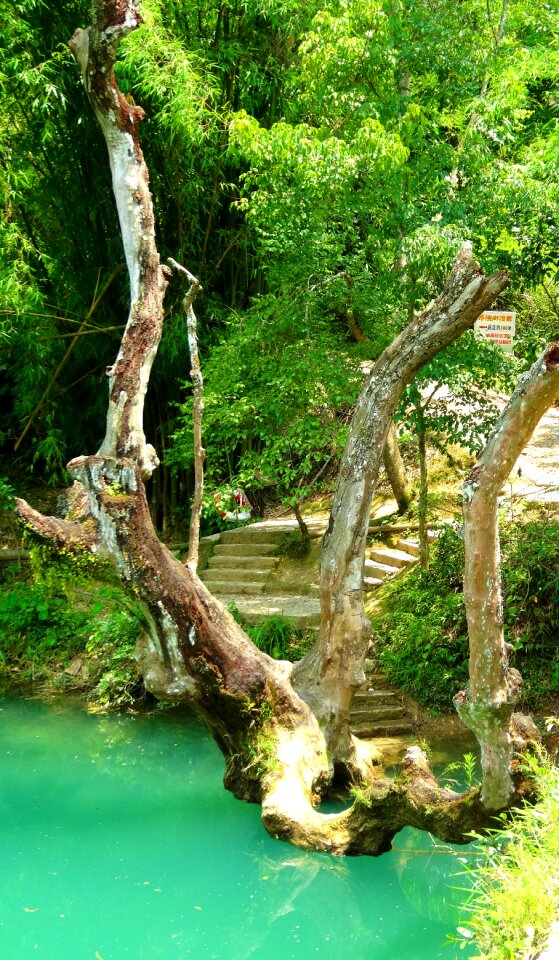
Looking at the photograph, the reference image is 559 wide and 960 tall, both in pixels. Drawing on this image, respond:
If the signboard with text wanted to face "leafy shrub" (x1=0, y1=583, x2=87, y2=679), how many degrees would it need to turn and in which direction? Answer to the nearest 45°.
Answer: approximately 90° to its right

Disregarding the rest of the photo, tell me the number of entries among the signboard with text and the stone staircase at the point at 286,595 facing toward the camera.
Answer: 2

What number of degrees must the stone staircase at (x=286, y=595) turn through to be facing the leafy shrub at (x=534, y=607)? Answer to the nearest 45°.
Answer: approximately 45° to its left

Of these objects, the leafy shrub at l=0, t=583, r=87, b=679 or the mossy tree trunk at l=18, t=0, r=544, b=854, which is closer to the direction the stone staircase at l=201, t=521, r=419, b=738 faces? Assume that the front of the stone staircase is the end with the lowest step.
the mossy tree trunk

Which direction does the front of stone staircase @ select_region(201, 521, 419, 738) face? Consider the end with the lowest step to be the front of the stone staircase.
toward the camera

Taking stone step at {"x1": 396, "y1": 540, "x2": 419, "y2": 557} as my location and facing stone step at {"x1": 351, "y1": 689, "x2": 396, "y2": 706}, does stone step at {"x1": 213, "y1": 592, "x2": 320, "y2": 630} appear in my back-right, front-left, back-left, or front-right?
front-right

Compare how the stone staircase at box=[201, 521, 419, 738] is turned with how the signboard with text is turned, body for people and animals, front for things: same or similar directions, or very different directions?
same or similar directions

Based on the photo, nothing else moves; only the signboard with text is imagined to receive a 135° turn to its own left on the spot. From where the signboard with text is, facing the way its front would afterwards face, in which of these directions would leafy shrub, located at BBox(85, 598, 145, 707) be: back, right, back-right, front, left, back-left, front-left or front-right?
back-left

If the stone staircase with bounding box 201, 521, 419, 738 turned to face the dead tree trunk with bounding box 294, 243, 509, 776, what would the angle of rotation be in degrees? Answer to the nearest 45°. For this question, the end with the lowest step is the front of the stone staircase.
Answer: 0° — it already faces it

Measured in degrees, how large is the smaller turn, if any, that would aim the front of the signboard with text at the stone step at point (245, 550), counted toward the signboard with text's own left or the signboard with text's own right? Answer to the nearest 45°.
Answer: approximately 45° to the signboard with text's own right
